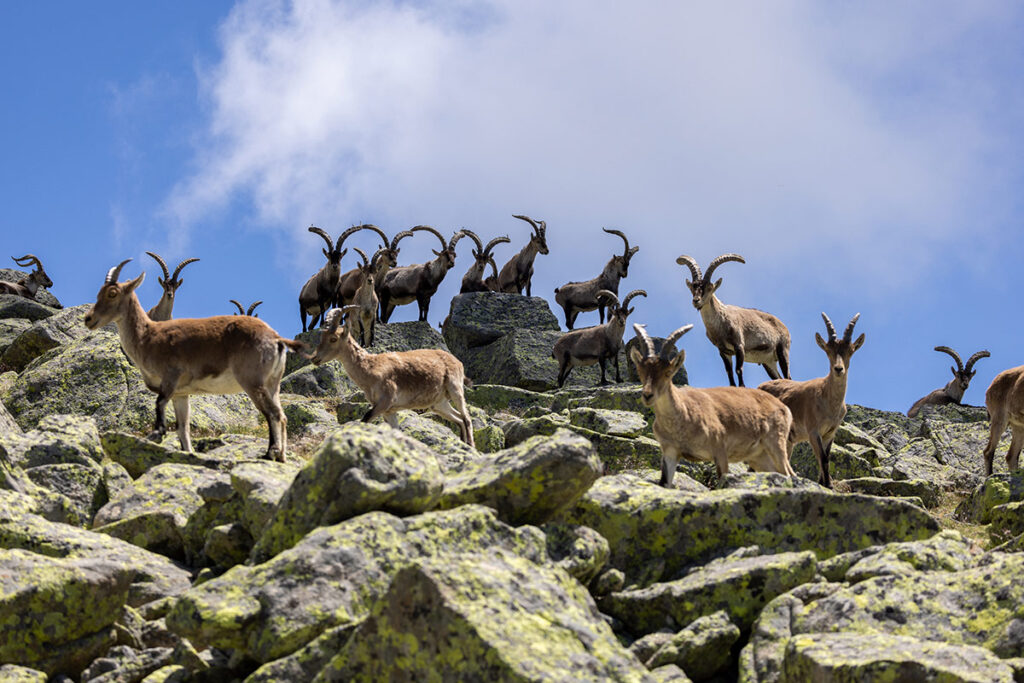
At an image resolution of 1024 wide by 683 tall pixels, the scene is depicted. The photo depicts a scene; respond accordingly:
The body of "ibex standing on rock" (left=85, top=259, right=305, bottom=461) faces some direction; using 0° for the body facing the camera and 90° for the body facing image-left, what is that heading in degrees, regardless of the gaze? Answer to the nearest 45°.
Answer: approximately 90°

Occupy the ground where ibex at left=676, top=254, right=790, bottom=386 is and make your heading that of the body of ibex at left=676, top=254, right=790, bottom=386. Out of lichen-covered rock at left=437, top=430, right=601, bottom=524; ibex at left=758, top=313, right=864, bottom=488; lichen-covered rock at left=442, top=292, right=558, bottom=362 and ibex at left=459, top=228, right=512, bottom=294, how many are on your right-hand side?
2

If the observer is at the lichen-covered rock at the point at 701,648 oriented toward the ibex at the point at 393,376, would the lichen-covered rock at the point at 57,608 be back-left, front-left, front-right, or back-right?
front-left

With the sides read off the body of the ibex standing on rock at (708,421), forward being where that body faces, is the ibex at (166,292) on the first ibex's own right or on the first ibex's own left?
on the first ibex's own right

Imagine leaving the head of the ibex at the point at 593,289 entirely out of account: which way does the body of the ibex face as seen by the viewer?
to the viewer's right

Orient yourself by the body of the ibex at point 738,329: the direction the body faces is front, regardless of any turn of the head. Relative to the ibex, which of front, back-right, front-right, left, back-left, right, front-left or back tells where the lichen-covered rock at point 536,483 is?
front-left

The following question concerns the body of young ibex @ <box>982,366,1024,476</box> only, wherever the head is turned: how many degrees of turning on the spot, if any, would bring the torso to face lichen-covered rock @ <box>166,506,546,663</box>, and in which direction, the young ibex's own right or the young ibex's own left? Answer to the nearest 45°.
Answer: approximately 90° to the young ibex's own right

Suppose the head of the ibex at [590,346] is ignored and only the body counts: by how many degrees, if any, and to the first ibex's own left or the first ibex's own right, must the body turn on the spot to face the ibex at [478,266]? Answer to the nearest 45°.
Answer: approximately 180°

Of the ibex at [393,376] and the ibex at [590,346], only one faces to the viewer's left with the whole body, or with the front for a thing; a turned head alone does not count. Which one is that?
the ibex at [393,376]

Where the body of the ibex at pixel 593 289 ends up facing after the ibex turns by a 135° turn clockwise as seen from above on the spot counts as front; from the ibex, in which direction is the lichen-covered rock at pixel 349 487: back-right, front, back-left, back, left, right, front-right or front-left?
front-left

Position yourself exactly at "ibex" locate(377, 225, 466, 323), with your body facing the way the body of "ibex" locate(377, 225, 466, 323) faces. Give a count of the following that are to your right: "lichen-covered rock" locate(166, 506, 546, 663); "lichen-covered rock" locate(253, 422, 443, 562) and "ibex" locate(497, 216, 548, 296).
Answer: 2

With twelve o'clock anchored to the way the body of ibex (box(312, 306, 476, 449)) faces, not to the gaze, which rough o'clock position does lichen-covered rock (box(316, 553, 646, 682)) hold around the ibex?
The lichen-covered rock is roughly at 9 o'clock from the ibex.

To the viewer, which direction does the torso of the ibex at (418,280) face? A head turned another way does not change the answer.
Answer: to the viewer's right

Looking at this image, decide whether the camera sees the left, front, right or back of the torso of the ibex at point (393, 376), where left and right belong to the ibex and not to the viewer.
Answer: left

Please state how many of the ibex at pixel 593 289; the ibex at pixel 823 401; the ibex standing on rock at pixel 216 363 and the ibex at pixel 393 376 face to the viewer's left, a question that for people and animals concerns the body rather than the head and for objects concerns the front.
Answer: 2
